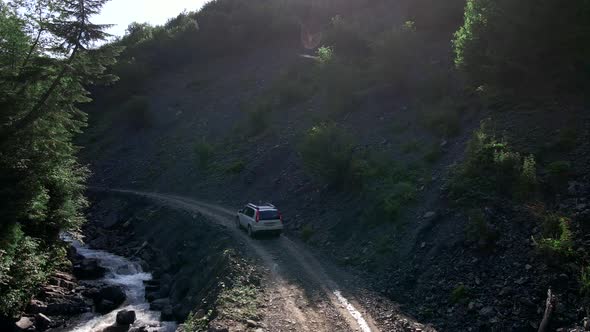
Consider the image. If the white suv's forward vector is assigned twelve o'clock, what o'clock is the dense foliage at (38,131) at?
The dense foliage is roughly at 10 o'clock from the white suv.

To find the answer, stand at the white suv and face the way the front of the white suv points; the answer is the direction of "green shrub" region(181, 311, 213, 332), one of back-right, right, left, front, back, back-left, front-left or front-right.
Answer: back-left

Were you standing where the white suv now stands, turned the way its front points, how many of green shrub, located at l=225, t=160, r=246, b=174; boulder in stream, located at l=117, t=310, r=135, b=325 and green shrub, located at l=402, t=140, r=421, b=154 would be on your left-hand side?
1

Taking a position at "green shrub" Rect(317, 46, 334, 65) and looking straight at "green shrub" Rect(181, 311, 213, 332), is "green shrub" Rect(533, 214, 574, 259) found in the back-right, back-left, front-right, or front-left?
front-left

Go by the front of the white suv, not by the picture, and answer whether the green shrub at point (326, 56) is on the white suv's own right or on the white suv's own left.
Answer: on the white suv's own right

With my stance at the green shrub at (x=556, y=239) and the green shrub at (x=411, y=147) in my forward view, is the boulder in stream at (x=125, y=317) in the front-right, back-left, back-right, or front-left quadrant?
front-left

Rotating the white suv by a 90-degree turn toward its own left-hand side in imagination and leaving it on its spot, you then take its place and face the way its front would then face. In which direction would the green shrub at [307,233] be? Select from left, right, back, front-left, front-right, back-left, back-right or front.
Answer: back-left

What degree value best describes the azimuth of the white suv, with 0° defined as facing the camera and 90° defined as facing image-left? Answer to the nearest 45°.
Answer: approximately 135°

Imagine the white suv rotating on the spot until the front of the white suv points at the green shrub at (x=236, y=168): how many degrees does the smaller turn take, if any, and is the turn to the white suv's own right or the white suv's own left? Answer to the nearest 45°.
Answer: approximately 45° to the white suv's own right

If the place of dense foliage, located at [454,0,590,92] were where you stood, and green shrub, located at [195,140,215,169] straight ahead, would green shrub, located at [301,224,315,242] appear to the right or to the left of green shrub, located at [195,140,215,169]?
left

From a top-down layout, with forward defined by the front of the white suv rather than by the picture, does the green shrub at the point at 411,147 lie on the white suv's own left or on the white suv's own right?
on the white suv's own right
